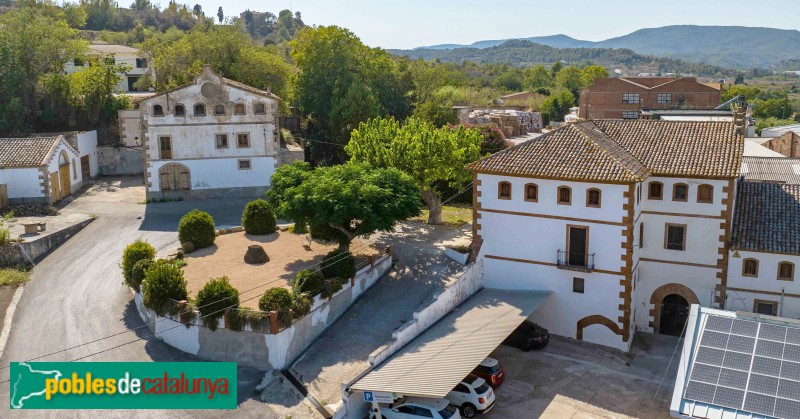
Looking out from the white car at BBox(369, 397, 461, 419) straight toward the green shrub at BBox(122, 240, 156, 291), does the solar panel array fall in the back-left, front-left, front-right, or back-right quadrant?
back-right

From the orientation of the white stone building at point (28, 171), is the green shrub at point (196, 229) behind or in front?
in front

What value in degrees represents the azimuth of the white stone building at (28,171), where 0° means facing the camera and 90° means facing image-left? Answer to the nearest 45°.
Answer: approximately 315°

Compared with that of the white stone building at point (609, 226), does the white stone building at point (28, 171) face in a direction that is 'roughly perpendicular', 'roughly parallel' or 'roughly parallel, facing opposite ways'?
roughly perpendicular

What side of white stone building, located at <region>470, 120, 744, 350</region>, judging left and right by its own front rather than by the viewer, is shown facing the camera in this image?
front

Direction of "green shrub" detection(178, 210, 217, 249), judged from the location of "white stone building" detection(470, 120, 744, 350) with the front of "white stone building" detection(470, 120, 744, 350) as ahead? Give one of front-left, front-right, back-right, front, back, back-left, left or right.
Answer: right

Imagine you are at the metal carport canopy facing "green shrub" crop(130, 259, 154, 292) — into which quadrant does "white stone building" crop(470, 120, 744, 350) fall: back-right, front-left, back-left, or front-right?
back-right

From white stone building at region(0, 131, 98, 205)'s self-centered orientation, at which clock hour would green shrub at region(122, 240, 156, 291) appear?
The green shrub is roughly at 1 o'clock from the white stone building.

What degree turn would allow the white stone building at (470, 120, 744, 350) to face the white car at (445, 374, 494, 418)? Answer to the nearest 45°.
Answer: approximately 45° to its right

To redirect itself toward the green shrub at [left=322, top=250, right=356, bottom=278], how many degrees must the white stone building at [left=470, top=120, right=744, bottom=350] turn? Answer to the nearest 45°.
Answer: approximately 90° to its right

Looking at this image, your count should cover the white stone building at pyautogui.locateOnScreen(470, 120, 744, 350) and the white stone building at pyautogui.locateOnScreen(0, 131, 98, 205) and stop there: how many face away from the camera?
0

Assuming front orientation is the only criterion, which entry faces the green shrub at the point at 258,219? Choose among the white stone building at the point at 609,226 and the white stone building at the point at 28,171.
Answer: the white stone building at the point at 28,171

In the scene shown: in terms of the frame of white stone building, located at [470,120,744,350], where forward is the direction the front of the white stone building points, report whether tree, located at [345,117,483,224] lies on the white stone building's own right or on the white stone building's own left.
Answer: on the white stone building's own right

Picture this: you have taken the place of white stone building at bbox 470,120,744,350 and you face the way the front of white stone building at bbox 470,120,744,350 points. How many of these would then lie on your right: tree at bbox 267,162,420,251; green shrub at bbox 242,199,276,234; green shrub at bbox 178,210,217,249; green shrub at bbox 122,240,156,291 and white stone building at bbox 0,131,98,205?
5

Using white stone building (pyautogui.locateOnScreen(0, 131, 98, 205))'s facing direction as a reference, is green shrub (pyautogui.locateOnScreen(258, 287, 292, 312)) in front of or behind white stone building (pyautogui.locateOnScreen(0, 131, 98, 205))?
in front

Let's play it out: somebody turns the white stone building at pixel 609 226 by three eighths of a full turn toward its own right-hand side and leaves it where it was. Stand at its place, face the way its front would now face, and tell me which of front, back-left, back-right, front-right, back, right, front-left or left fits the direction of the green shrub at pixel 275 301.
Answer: left
